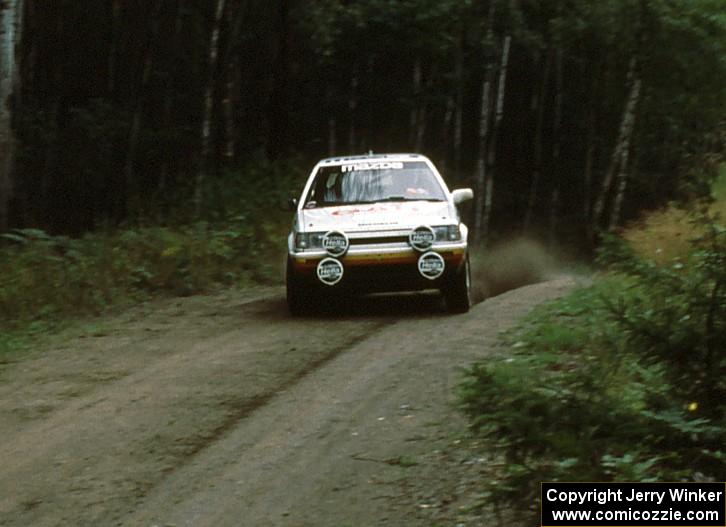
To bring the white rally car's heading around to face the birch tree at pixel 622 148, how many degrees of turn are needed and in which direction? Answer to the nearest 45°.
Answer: approximately 180°

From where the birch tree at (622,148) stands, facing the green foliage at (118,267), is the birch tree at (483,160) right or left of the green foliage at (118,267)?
right

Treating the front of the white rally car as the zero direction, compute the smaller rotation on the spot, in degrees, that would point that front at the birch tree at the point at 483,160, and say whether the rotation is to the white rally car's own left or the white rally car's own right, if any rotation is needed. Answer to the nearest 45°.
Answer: approximately 180°

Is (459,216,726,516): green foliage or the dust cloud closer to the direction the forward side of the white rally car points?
the green foliage

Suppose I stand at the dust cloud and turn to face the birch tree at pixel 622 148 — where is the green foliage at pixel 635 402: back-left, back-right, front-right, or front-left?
back-right

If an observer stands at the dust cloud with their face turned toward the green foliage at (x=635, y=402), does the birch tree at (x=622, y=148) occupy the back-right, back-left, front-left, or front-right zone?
back-left

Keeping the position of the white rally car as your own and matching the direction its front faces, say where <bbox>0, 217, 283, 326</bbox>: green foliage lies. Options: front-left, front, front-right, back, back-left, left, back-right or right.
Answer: back-right

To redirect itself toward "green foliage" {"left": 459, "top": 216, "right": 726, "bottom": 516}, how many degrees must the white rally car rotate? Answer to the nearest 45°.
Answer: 0° — it already faces it

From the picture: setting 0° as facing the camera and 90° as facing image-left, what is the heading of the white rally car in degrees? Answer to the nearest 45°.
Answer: approximately 0°

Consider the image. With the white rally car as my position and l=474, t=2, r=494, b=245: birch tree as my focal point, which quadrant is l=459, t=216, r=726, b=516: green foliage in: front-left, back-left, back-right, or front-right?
back-right

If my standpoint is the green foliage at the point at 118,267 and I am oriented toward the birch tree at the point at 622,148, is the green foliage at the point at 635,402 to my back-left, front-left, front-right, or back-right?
back-right
